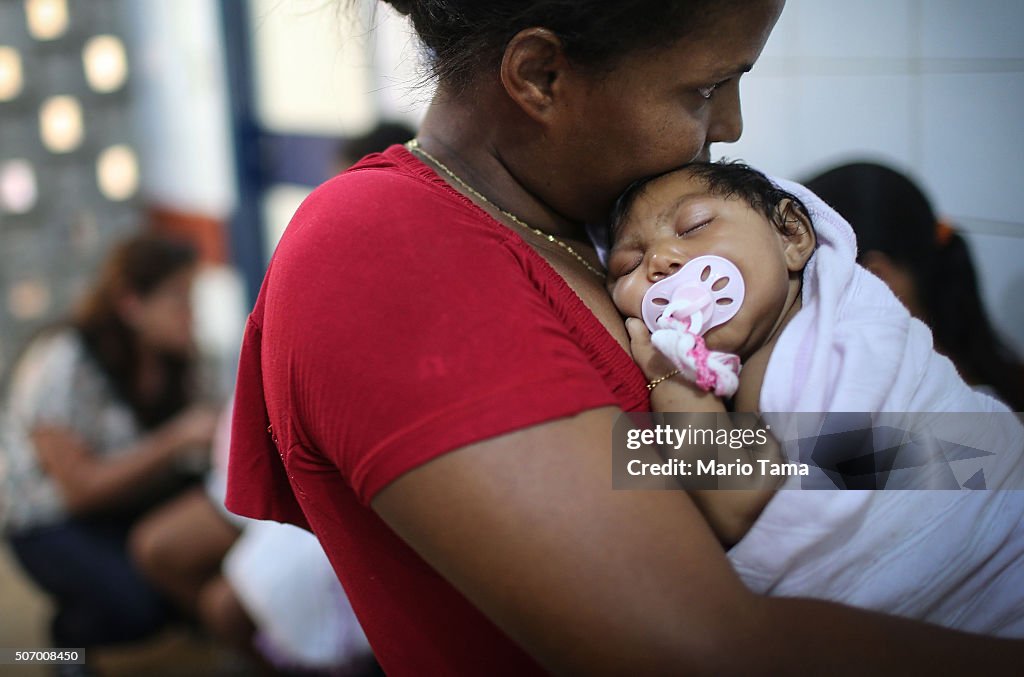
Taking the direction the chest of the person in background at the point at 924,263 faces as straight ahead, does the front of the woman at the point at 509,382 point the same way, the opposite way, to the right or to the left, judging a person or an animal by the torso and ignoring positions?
the opposite way

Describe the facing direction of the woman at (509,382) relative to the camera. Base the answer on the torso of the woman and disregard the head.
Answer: to the viewer's right

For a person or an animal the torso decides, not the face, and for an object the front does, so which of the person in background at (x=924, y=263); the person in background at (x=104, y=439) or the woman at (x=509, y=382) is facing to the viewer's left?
the person in background at (x=924, y=263)

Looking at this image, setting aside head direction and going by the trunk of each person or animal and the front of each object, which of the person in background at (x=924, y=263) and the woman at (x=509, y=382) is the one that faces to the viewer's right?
the woman

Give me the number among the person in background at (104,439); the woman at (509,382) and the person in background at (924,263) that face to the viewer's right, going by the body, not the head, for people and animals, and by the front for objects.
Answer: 2

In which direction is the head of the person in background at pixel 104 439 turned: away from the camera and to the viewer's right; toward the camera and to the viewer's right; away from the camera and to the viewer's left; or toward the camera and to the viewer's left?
toward the camera and to the viewer's right

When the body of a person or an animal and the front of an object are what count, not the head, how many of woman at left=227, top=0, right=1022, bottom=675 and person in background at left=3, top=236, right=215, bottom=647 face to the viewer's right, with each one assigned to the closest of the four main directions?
2

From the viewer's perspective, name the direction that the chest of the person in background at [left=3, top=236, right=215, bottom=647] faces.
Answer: to the viewer's right

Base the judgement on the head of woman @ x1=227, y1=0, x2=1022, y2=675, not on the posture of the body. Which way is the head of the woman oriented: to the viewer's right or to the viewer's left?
to the viewer's right

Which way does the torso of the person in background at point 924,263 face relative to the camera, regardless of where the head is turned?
to the viewer's left
